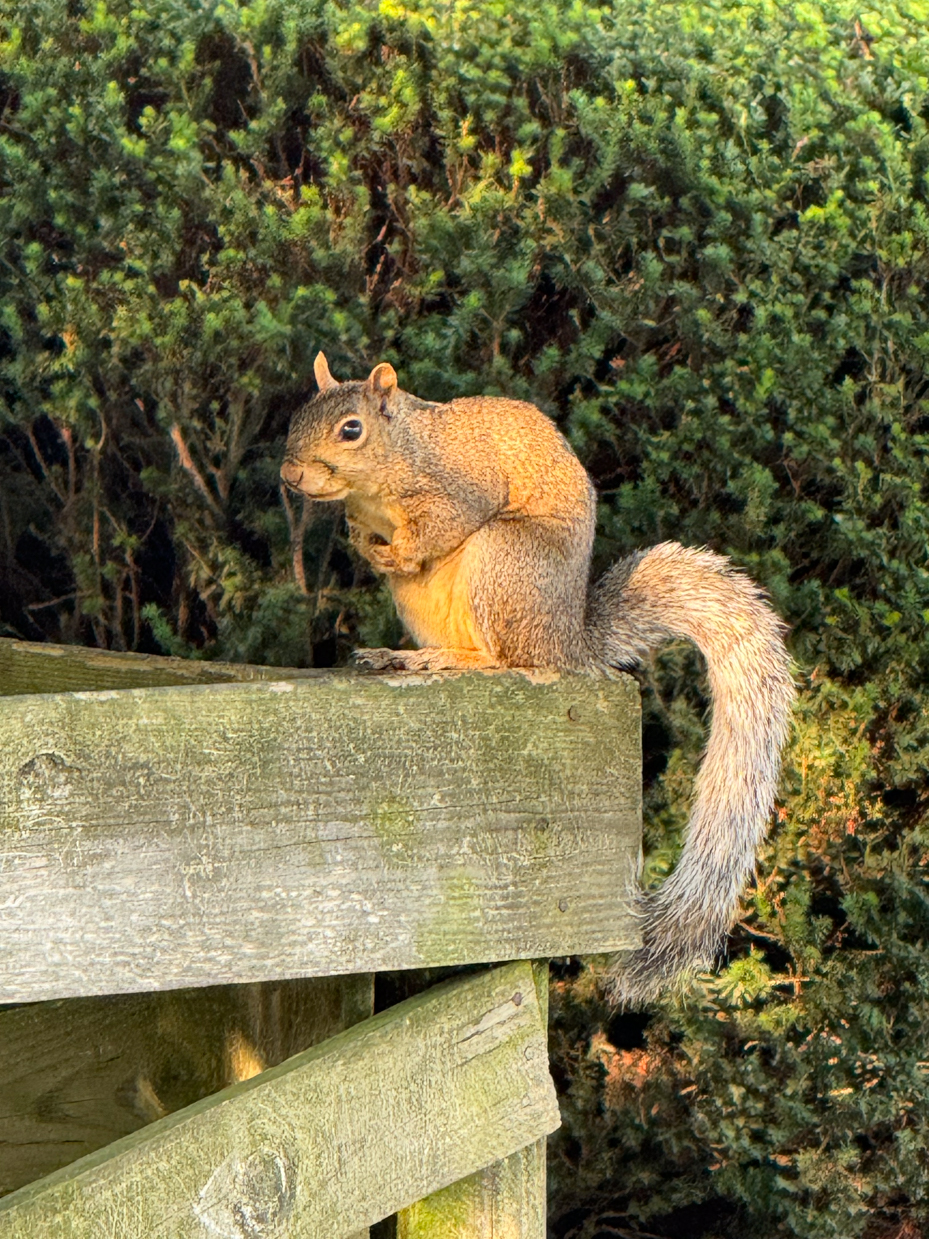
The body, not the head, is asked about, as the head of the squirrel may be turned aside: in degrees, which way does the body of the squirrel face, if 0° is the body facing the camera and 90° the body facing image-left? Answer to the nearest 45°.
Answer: approximately 90°
